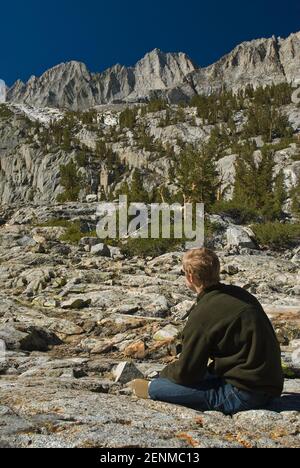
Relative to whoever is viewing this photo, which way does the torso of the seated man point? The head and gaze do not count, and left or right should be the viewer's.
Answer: facing away from the viewer and to the left of the viewer

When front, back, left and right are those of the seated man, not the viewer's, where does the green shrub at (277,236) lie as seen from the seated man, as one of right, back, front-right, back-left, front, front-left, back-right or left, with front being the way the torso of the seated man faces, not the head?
front-right

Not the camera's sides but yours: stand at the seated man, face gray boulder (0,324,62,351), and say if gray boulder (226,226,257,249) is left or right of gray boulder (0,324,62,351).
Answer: right

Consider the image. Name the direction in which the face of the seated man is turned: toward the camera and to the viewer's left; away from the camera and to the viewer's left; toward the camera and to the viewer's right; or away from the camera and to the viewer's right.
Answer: away from the camera and to the viewer's left

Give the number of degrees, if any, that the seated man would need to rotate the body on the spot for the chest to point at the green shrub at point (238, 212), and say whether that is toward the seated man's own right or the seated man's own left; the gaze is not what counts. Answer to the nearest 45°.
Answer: approximately 45° to the seated man's own right

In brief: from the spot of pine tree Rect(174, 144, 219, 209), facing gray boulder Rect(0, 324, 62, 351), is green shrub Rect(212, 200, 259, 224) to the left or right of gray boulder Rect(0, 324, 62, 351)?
left

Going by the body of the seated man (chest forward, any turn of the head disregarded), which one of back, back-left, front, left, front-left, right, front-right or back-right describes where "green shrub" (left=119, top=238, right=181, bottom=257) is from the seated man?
front-right

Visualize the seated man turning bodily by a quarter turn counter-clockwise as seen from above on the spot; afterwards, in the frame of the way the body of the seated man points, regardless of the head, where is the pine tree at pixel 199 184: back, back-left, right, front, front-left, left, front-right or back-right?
back-right
